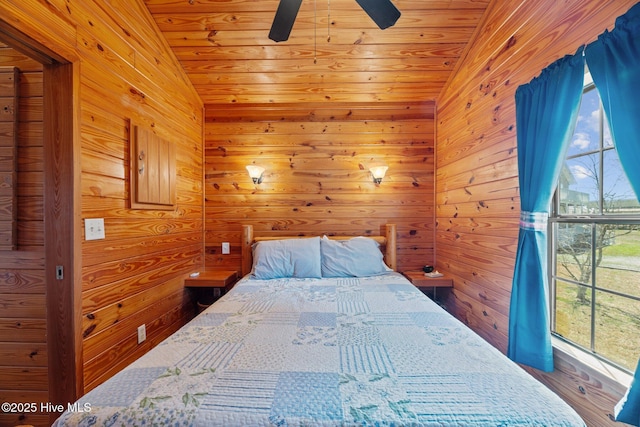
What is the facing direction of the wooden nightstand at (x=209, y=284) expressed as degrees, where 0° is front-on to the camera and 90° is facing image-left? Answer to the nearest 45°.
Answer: approximately 0°

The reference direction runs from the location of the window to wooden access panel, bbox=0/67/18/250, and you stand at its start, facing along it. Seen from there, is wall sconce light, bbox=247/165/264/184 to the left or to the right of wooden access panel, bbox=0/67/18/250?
right

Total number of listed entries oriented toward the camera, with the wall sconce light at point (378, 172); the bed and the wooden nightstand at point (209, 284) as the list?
3

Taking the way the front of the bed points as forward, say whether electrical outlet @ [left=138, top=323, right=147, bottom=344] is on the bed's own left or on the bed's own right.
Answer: on the bed's own right

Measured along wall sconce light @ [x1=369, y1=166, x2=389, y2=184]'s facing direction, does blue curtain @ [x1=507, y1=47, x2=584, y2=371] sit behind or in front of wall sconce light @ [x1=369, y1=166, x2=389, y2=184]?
in front

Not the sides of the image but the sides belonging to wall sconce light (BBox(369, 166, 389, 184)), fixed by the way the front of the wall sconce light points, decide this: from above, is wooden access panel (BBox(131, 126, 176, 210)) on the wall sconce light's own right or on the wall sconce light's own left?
on the wall sconce light's own right

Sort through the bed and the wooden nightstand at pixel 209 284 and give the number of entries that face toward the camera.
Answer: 2

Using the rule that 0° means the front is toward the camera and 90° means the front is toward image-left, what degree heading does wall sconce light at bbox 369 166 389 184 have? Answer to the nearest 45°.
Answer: approximately 0°

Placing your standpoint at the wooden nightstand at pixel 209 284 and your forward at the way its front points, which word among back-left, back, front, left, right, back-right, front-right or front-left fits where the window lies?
front-left
